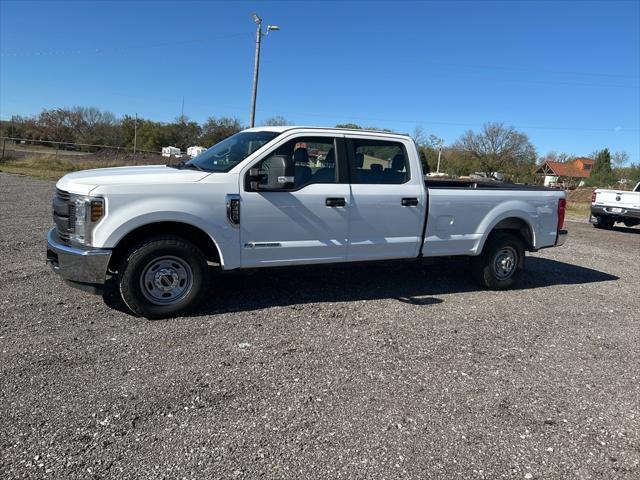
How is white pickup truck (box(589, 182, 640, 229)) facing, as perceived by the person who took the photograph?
facing away from the viewer and to the right of the viewer
